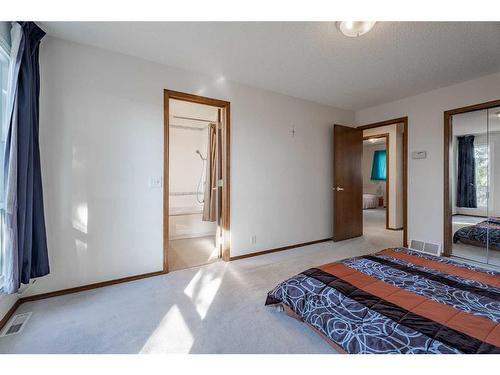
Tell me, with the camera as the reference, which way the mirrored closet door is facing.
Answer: facing the viewer and to the left of the viewer

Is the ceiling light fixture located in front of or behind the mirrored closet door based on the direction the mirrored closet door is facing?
in front

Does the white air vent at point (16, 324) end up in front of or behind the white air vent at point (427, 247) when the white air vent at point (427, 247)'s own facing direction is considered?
in front

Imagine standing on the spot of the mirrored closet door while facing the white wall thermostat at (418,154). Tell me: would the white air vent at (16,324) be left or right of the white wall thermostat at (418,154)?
left

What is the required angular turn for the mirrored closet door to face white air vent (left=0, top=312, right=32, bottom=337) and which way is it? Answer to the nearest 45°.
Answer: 0° — it already faces it

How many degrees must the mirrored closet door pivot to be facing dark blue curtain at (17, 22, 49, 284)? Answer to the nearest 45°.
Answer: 0° — it already faces it

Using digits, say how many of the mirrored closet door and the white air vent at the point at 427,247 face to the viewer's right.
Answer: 0

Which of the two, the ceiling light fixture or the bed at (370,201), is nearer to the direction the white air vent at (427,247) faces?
the ceiling light fixture
